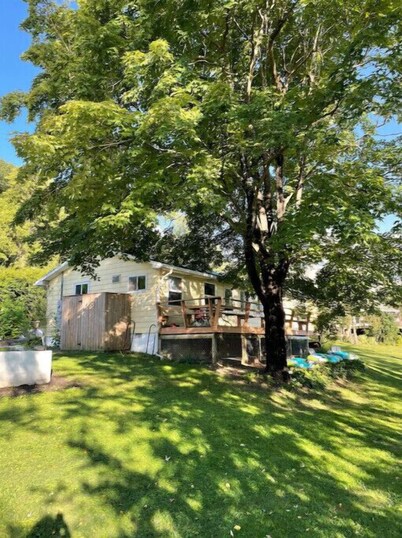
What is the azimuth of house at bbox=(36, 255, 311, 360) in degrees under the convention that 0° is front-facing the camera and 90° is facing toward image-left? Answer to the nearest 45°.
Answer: approximately 315°

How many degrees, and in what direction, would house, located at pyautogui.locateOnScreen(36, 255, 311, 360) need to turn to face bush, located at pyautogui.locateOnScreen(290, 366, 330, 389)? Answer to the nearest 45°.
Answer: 0° — it already faces it

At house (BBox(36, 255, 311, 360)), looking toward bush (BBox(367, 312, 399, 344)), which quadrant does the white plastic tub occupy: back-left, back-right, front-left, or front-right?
back-right

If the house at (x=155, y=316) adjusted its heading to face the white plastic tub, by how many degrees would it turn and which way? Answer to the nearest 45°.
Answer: approximately 45° to its right

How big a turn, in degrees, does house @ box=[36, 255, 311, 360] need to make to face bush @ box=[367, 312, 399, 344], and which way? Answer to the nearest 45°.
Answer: approximately 90° to its left

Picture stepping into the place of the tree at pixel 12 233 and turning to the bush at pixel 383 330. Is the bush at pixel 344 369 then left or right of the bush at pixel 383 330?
right

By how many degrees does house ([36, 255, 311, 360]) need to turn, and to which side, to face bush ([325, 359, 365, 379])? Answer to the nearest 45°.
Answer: approximately 45° to its left
